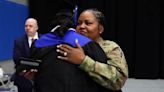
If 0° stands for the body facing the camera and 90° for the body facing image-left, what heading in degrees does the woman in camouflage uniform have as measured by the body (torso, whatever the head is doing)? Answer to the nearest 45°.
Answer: approximately 45°
